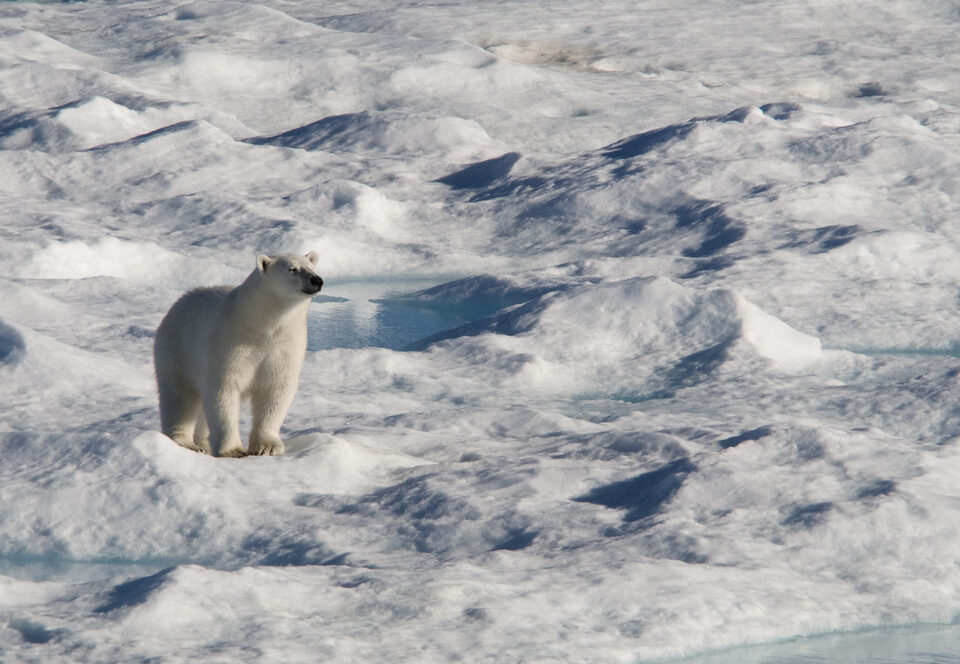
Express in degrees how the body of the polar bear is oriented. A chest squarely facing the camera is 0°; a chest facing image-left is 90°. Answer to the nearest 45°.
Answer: approximately 315°
